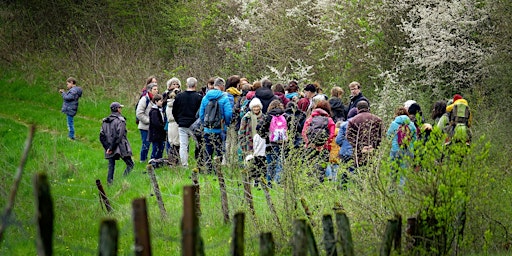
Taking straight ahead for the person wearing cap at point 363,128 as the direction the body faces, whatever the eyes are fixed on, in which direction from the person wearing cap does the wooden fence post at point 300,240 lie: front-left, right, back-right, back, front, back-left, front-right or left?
back

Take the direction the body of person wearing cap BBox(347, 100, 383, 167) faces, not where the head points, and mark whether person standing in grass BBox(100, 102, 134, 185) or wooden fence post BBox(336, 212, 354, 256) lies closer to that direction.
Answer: the person standing in grass

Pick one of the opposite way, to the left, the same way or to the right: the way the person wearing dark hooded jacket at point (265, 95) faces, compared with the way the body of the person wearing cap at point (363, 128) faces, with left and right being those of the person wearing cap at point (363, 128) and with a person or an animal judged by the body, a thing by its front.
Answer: the same way

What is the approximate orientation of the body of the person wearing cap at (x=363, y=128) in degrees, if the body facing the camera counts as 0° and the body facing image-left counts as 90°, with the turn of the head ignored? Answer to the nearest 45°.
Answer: approximately 180°

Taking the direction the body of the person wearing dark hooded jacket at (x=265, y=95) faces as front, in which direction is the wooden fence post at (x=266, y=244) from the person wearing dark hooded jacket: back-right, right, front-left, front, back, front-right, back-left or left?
back

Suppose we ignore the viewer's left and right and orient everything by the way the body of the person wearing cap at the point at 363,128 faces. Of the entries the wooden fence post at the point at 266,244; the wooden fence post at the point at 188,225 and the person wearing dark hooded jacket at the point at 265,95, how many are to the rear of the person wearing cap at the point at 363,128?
2

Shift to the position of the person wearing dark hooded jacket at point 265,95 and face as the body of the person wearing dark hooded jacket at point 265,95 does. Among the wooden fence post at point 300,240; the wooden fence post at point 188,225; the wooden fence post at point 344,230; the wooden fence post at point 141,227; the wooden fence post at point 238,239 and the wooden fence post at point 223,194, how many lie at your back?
6

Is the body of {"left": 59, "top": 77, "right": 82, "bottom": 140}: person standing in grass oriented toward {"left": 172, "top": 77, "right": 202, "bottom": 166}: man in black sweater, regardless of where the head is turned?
no

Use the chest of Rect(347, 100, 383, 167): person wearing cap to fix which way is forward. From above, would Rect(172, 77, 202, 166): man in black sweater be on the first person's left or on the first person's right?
on the first person's left

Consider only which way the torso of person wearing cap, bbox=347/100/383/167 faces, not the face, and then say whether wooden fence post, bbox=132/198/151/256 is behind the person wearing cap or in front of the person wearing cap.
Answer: behind

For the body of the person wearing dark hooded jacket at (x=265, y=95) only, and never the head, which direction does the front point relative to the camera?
away from the camera

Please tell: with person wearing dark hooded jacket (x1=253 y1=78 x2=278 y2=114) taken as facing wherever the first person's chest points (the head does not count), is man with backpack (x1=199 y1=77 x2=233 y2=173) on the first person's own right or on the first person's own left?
on the first person's own left

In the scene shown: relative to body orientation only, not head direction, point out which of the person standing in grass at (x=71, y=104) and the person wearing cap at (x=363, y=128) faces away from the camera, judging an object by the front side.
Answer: the person wearing cap

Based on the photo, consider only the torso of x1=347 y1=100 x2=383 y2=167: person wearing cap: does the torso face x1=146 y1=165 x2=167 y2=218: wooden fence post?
no

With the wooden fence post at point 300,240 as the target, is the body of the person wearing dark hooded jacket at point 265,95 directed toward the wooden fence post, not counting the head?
no
